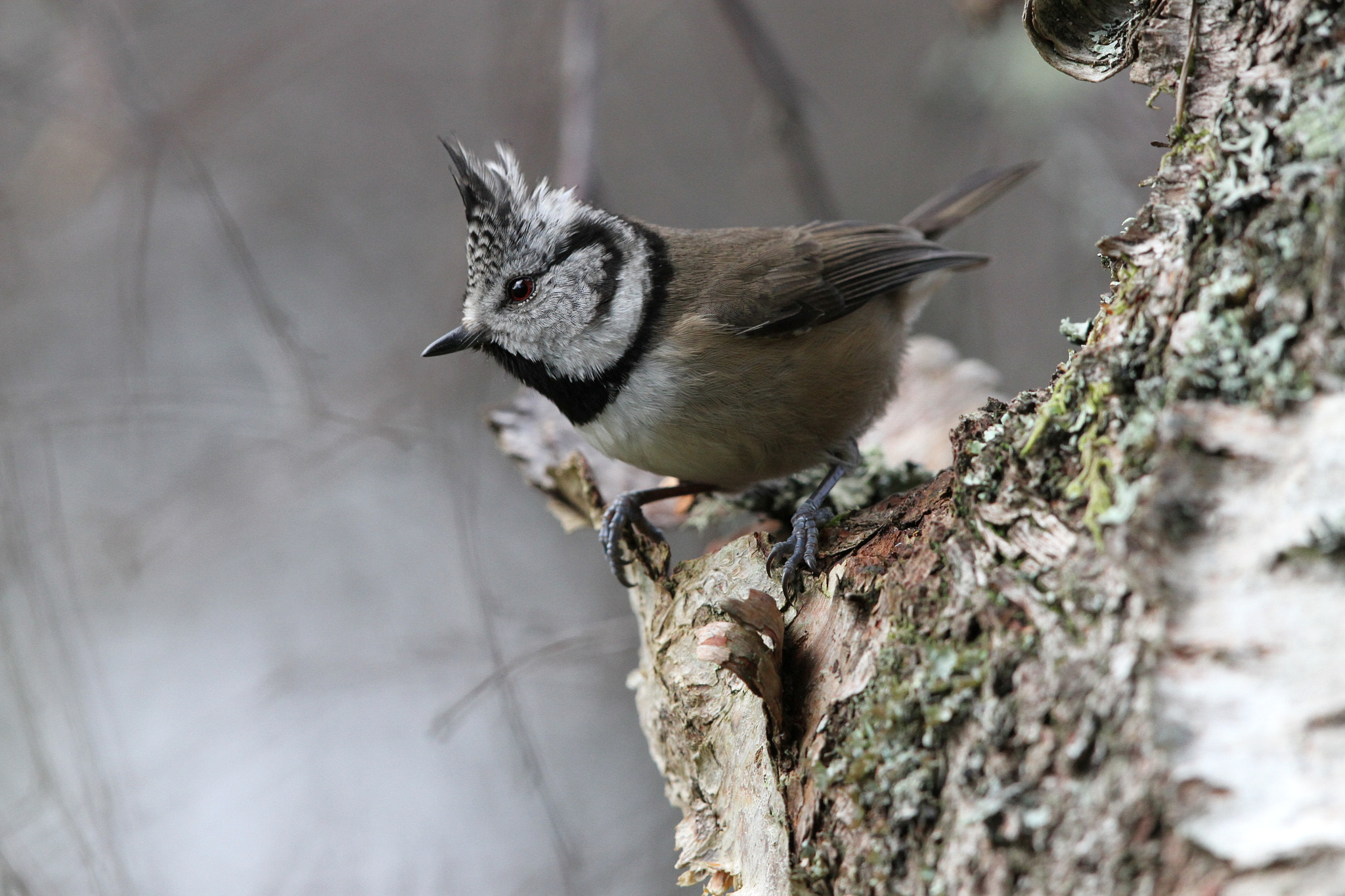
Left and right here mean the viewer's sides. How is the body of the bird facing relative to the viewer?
facing to the left of the viewer
